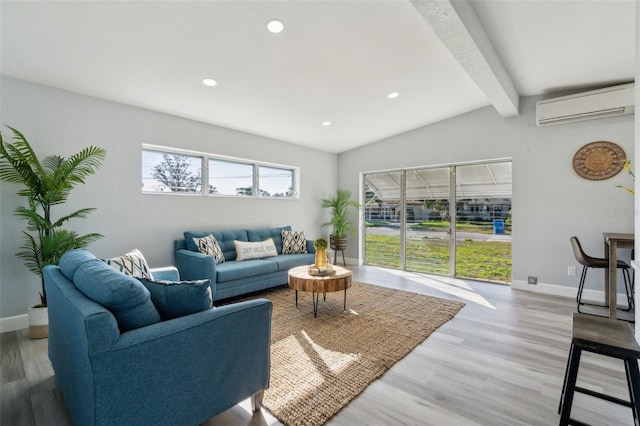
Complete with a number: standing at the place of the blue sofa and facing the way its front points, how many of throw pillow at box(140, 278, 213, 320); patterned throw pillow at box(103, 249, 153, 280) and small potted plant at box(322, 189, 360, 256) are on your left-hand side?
1

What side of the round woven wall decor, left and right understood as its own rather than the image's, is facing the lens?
front

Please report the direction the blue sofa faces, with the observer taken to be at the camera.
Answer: facing the viewer and to the right of the viewer

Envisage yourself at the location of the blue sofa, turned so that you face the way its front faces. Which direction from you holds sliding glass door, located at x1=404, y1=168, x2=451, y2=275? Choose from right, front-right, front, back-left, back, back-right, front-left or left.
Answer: front-left

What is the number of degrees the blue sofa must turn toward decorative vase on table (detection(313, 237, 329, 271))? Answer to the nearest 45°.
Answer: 0° — it already faces it

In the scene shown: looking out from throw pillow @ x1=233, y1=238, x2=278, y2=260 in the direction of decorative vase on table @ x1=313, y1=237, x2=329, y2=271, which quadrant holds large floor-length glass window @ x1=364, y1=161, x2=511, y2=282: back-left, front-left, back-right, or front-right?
front-left

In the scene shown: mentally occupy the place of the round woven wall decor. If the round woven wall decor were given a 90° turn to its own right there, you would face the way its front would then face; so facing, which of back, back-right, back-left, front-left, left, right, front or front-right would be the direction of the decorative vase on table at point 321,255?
front-left

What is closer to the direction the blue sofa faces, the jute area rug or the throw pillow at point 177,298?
the jute area rug

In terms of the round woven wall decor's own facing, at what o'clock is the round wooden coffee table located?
The round wooden coffee table is roughly at 1 o'clock from the round woven wall decor.

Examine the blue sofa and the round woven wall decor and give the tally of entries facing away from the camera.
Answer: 0

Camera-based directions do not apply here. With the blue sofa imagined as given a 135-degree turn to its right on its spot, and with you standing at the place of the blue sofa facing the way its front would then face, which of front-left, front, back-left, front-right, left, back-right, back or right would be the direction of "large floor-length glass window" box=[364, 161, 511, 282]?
back

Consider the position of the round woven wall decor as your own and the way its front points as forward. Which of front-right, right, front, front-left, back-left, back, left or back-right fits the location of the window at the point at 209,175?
front-right

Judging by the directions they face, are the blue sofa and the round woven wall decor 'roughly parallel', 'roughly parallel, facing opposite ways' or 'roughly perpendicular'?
roughly perpendicular

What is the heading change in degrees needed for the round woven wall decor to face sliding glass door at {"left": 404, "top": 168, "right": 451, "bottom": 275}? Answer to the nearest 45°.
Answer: approximately 90° to its right
